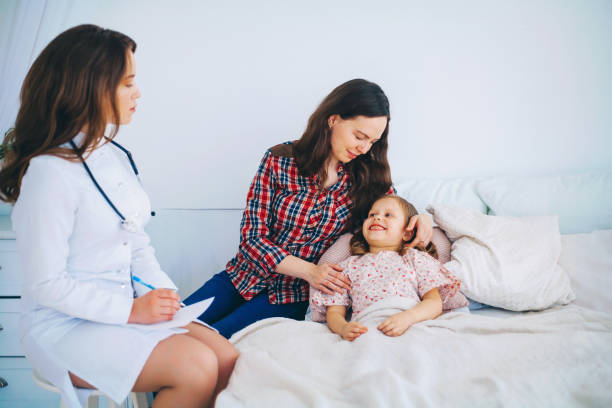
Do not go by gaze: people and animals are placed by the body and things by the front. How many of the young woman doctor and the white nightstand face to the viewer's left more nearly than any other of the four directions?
0

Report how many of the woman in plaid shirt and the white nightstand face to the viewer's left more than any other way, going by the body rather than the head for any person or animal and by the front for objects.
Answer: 0

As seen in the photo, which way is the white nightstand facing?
toward the camera

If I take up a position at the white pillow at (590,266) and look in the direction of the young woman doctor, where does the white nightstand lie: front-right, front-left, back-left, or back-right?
front-right

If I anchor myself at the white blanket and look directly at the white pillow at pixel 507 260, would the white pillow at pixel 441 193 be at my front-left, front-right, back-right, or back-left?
front-left

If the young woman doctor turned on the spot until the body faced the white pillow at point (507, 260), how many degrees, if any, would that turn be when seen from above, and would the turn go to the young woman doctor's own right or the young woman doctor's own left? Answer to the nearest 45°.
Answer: approximately 45° to the young woman doctor's own left

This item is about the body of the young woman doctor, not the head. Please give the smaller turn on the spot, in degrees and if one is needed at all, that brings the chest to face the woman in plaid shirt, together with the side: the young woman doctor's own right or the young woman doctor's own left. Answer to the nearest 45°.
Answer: approximately 90° to the young woman doctor's own left

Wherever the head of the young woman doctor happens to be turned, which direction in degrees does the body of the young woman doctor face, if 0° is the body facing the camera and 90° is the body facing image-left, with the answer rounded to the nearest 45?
approximately 315°

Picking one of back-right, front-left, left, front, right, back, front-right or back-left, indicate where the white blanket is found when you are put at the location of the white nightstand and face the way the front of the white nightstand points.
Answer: front-left

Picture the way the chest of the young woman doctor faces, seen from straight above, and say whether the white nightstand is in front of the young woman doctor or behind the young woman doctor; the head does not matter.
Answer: behind

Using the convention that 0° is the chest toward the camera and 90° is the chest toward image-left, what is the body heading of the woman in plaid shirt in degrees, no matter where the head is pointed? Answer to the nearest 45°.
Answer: approximately 315°
